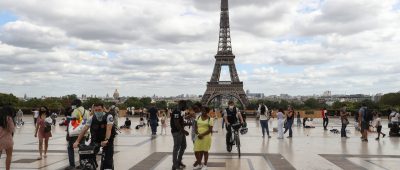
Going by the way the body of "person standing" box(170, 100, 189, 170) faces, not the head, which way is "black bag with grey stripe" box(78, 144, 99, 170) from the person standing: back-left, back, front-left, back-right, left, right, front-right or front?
back-right

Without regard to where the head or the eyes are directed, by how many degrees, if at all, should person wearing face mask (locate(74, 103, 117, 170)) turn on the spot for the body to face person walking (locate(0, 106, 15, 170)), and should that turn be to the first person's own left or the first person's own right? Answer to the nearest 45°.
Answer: approximately 90° to the first person's own right

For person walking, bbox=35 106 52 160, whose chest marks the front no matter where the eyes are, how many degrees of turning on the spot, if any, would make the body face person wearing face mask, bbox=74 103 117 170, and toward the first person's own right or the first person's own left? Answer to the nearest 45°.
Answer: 0° — they already face them

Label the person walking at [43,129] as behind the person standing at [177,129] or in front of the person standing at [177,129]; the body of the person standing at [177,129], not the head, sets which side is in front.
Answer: behind

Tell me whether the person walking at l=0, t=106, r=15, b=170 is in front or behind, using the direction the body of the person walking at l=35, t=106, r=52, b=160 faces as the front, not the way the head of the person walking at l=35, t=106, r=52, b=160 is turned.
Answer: in front

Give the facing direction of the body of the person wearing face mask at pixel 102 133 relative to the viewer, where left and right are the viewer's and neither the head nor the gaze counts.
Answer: facing the viewer and to the left of the viewer

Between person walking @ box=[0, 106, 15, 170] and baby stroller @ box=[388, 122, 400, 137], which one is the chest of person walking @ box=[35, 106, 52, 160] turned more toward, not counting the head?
the person walking
